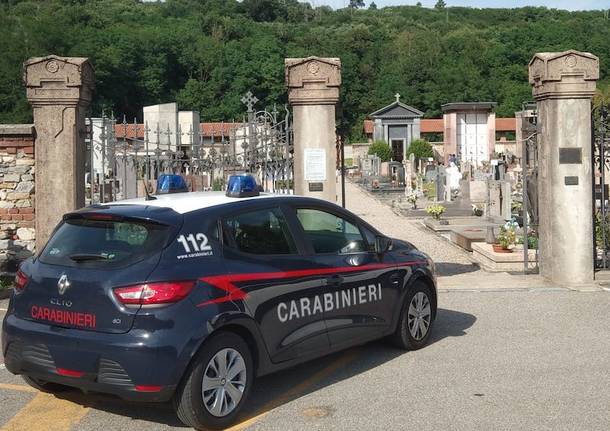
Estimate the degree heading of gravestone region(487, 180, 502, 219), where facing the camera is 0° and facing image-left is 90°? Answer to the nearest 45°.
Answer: approximately 45°

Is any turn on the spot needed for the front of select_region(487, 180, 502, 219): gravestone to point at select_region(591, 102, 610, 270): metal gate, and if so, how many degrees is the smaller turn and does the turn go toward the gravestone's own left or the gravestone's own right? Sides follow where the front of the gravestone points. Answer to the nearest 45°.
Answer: approximately 45° to the gravestone's own left

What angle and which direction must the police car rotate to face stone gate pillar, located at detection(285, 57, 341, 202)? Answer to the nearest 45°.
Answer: approximately 45° to its left

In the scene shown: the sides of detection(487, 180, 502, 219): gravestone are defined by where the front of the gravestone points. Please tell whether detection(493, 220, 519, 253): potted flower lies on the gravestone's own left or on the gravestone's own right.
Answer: on the gravestone's own left

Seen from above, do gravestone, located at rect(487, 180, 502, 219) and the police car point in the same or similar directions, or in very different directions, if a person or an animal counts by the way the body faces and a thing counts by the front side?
very different directions

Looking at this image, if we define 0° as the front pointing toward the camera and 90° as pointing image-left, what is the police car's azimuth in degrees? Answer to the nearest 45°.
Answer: approximately 225°

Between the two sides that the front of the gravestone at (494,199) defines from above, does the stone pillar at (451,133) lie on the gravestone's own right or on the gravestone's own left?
on the gravestone's own right

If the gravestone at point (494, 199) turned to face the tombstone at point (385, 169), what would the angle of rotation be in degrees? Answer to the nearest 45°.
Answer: approximately 135° to its right

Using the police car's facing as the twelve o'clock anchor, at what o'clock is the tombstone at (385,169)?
The tombstone is roughly at 11 o'clock from the police car.

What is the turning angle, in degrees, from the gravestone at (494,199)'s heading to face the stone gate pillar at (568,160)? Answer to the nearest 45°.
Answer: approximately 45° to its left
